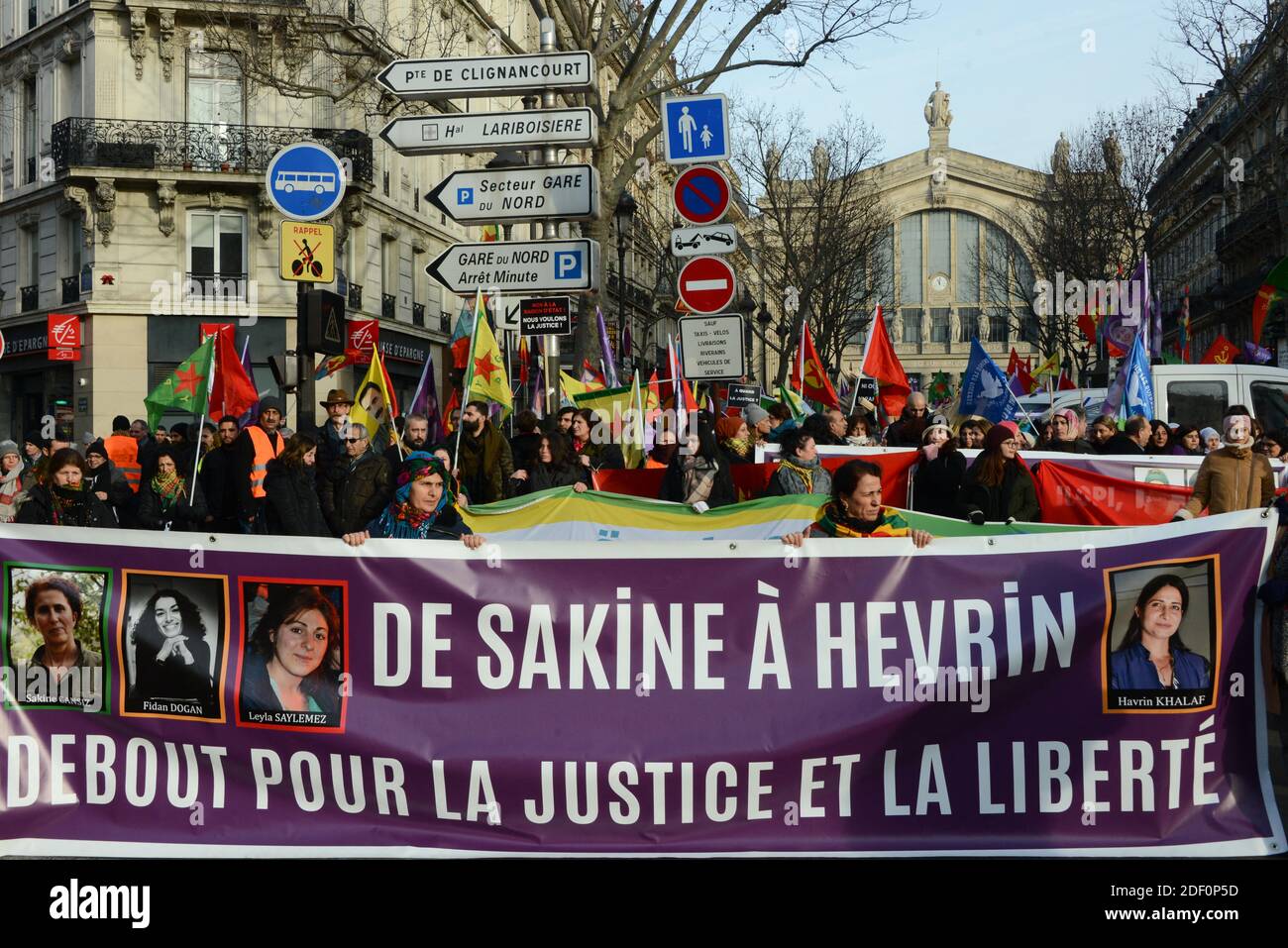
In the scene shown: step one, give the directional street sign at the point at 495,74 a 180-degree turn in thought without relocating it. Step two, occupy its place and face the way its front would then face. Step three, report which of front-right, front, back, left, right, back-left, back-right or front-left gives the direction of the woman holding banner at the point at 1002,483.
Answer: back-right

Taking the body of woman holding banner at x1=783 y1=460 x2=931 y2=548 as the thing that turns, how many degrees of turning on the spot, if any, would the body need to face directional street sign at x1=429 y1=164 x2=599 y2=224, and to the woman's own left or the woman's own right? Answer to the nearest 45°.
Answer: approximately 135° to the woman's own right

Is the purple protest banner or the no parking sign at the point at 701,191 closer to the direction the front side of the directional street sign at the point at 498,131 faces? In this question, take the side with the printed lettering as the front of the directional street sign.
the purple protest banner

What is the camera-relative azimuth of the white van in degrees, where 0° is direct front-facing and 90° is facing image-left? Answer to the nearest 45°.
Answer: approximately 90°

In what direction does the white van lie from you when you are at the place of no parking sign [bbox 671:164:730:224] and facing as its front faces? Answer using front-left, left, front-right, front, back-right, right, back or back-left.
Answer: back-left

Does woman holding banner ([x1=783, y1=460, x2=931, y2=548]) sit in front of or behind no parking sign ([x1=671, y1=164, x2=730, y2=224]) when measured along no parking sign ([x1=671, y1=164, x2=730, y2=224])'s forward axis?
in front

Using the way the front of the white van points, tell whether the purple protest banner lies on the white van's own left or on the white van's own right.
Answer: on the white van's own left

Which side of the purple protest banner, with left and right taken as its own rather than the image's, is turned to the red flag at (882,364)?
back

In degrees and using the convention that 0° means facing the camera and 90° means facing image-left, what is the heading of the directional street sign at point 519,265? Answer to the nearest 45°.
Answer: approximately 0°

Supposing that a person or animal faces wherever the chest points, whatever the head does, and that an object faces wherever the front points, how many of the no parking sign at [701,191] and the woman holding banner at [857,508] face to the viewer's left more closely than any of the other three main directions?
0

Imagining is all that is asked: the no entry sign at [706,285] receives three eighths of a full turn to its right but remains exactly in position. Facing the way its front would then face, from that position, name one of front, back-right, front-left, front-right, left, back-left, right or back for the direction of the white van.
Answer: right
